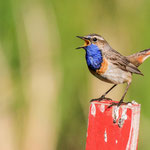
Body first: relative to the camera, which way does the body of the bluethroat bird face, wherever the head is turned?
to the viewer's left
